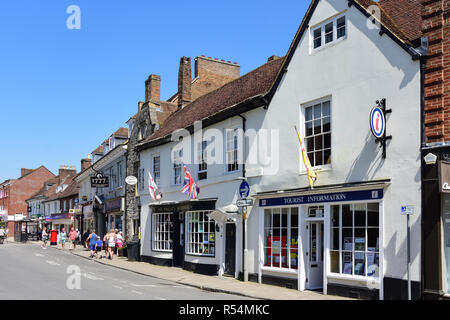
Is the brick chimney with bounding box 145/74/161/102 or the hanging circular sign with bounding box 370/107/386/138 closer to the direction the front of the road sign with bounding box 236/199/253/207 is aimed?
the hanging circular sign

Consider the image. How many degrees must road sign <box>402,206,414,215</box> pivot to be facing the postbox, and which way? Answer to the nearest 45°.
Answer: approximately 135° to its right

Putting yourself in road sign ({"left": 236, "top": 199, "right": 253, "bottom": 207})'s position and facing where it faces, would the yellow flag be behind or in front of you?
in front

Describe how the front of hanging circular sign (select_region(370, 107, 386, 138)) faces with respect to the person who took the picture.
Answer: facing the viewer and to the right of the viewer

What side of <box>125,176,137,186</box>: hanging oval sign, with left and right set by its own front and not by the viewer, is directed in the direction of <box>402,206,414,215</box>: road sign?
front

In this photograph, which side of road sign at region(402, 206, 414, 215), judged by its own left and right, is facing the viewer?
front

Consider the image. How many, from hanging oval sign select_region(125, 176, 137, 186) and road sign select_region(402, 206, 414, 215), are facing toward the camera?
2

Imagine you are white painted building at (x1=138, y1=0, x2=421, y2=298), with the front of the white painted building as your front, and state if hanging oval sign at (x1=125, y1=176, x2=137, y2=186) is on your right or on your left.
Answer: on your right

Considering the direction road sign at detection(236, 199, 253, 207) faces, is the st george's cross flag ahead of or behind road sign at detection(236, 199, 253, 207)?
behind

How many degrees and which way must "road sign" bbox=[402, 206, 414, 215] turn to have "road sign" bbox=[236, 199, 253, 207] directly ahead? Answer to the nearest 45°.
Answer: approximately 135° to its right

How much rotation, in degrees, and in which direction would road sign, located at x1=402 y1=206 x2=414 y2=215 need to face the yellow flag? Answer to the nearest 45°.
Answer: approximately 135° to its right

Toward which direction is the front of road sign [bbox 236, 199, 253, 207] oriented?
toward the camera

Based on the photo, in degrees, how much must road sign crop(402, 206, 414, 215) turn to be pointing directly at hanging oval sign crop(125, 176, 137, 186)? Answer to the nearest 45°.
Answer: approximately 135° to its right

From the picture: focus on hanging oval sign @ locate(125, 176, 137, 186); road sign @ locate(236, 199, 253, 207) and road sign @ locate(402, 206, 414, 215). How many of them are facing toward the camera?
3

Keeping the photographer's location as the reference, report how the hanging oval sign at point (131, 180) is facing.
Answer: facing the viewer
